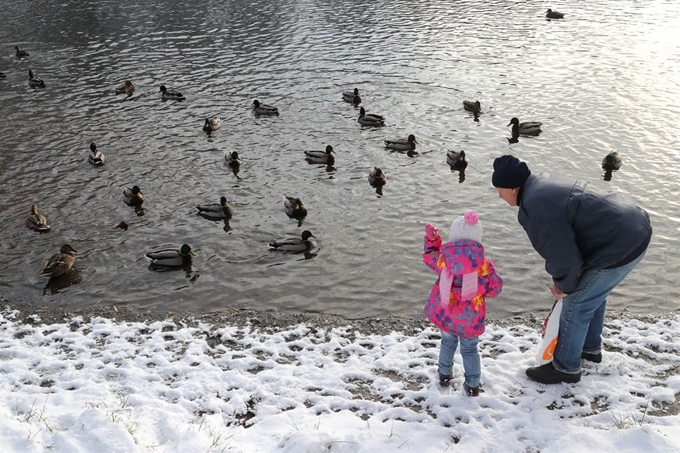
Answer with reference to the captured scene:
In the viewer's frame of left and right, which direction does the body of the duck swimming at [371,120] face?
facing to the left of the viewer

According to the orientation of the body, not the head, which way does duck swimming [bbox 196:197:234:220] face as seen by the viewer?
to the viewer's right

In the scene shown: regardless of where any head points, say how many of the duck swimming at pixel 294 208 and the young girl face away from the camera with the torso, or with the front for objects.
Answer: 1

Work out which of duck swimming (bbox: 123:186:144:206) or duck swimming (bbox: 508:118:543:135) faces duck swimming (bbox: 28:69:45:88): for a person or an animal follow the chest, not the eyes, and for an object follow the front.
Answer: duck swimming (bbox: 508:118:543:135)

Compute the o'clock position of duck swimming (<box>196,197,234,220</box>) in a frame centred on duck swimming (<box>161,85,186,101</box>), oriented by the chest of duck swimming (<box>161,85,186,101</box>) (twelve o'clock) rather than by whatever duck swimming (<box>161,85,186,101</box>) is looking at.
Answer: duck swimming (<box>196,197,234,220</box>) is roughly at 9 o'clock from duck swimming (<box>161,85,186,101</box>).

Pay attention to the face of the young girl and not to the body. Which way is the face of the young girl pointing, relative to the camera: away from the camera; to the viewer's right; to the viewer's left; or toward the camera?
away from the camera

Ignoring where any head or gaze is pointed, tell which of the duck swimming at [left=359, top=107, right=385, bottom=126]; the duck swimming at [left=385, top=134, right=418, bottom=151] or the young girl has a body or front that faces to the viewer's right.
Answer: the duck swimming at [left=385, top=134, right=418, bottom=151]

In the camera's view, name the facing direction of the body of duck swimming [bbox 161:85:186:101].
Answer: to the viewer's left

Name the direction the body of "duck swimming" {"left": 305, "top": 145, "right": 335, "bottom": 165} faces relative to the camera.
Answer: to the viewer's right

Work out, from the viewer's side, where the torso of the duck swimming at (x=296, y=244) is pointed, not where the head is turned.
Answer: to the viewer's right

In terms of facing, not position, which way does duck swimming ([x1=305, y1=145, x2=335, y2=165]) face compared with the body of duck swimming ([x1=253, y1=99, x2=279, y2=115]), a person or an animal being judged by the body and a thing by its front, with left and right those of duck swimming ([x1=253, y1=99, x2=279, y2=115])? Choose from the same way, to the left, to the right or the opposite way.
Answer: the opposite way

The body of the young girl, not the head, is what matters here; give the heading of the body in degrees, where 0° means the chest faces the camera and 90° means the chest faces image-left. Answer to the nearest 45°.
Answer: approximately 180°
